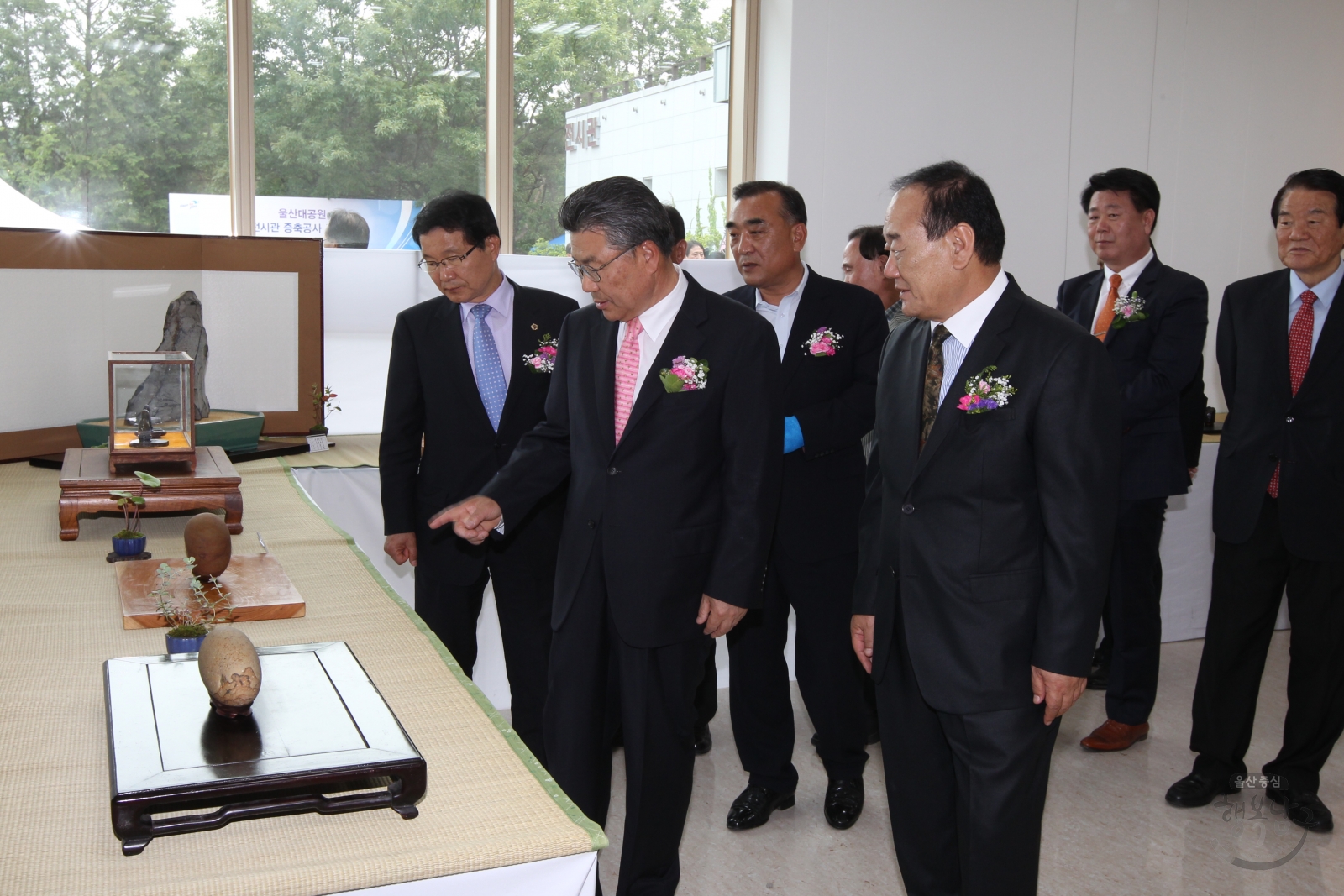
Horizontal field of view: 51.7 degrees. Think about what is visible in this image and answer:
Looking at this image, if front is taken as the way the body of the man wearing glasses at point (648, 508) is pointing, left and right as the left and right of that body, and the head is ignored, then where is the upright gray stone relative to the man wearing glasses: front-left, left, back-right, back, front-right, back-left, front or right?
right

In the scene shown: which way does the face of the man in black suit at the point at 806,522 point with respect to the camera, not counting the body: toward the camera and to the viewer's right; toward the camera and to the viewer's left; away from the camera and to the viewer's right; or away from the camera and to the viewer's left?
toward the camera and to the viewer's left

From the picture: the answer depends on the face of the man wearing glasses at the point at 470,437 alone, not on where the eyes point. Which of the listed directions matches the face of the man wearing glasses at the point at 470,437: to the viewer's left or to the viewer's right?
to the viewer's left

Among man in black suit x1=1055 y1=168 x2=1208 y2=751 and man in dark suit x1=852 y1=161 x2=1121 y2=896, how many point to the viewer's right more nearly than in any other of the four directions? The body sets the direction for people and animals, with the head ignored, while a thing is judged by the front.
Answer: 0

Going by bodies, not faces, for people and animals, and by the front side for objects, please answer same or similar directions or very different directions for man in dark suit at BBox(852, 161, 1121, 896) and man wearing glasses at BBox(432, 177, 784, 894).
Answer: same or similar directions

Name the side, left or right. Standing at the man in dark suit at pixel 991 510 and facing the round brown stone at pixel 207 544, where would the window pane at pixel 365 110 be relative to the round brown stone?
right

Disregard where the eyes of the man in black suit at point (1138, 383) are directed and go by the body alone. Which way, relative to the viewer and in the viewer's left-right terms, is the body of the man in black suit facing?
facing the viewer and to the left of the viewer

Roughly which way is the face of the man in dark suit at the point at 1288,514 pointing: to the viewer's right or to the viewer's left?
to the viewer's left

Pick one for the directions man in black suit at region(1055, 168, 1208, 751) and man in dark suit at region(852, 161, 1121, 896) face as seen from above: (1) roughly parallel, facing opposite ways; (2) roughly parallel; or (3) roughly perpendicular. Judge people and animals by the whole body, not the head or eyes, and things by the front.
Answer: roughly parallel

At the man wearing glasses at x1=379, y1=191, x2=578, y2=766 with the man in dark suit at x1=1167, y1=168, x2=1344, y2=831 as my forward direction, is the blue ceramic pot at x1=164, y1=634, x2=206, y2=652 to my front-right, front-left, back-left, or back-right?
back-right

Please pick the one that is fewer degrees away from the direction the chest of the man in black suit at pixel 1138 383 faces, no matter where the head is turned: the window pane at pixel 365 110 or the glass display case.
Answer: the glass display case
